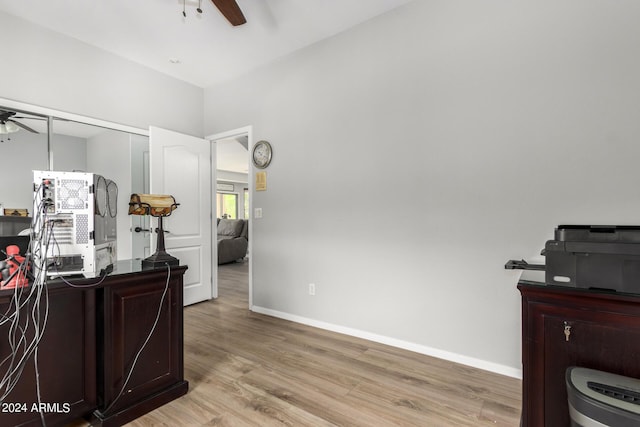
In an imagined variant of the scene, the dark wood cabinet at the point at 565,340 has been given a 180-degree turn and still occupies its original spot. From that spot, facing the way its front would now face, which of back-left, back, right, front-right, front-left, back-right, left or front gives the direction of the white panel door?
back-left

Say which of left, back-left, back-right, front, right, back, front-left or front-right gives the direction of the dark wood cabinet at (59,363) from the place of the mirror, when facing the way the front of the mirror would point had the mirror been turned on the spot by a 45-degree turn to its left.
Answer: right

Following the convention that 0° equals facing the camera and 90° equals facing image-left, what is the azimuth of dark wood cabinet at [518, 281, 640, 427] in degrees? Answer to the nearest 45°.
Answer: approximately 45°

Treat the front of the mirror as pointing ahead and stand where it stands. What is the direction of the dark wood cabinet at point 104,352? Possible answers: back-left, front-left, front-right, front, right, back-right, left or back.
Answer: front-right

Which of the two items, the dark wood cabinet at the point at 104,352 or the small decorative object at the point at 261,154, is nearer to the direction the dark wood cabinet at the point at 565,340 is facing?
the dark wood cabinet

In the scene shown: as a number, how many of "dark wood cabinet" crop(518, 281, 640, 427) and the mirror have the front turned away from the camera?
0

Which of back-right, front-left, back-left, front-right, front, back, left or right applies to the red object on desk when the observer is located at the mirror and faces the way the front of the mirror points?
front-right

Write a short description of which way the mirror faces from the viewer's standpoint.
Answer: facing the viewer and to the right of the viewer

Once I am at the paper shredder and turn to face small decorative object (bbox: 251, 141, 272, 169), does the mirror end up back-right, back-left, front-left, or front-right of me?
front-left

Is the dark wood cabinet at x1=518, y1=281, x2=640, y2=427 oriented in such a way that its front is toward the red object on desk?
no

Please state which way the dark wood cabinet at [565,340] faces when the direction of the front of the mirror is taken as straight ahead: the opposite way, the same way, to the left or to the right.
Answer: to the right

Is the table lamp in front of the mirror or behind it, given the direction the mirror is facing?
in front
